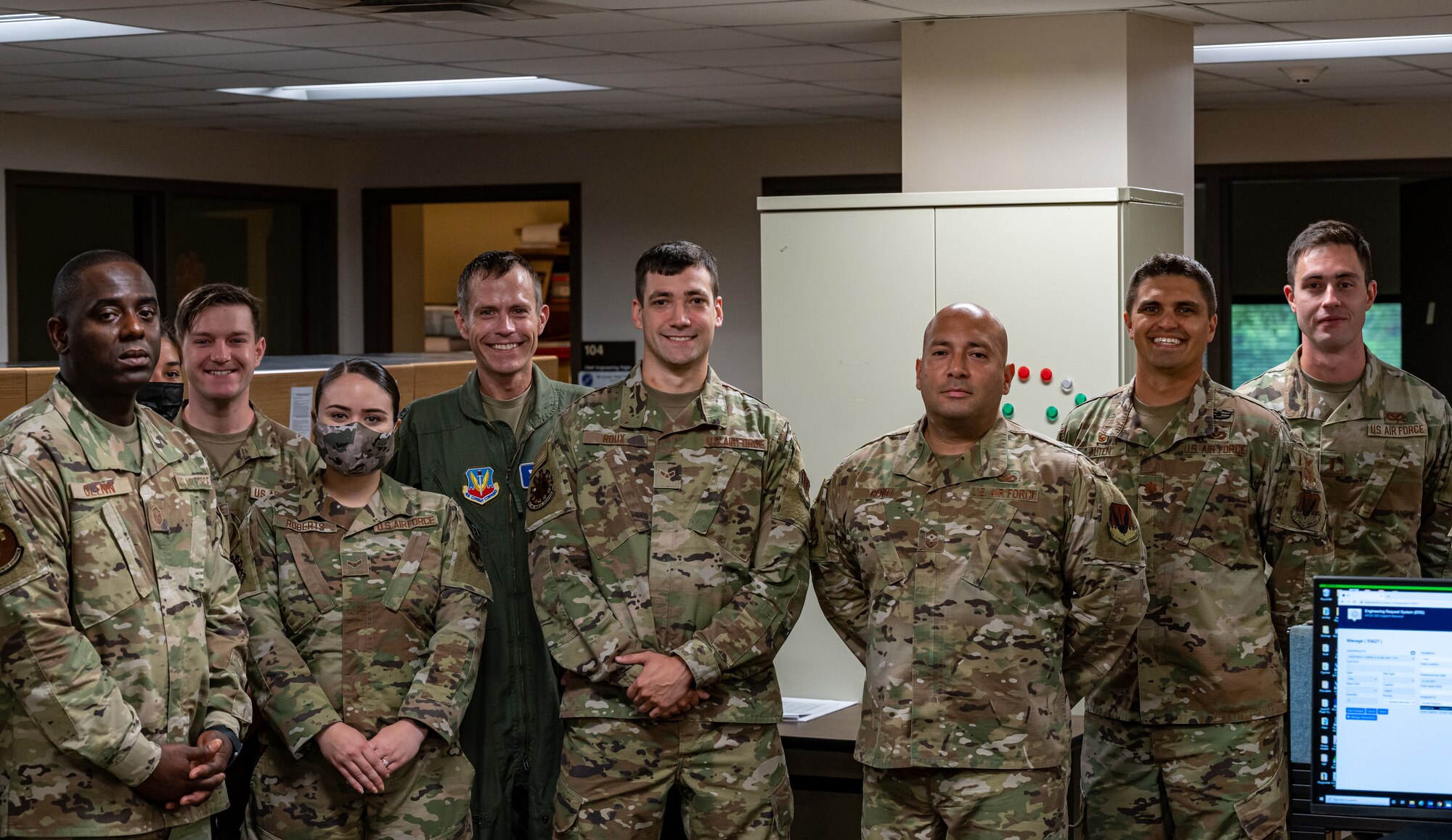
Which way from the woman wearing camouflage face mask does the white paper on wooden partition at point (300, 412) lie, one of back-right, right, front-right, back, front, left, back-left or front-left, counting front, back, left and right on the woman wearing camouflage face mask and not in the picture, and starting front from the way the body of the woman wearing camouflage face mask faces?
back

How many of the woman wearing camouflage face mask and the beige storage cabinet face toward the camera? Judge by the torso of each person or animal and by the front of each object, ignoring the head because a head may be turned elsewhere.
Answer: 2

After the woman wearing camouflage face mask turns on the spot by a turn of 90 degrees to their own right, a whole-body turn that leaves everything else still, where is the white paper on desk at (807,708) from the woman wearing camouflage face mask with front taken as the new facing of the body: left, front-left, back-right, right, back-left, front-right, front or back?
back-right

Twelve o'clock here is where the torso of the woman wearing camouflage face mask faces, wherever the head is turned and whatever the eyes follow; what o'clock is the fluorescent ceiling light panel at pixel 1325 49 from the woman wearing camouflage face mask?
The fluorescent ceiling light panel is roughly at 8 o'clock from the woman wearing camouflage face mask.

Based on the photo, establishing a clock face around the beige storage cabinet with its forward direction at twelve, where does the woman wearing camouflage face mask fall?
The woman wearing camouflage face mask is roughly at 1 o'clock from the beige storage cabinet.

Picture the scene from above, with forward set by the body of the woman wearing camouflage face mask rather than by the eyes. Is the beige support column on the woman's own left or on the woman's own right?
on the woman's own left

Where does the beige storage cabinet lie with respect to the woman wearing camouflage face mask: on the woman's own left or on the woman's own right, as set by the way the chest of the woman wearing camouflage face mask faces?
on the woman's own left

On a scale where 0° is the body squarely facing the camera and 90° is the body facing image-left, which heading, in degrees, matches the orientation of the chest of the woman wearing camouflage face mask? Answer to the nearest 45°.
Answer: approximately 0°

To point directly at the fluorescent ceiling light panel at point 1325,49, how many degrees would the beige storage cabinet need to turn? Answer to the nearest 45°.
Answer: approximately 135° to its left

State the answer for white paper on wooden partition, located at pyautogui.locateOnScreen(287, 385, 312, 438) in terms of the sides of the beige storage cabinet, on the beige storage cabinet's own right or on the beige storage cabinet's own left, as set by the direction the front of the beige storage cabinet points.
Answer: on the beige storage cabinet's own right
